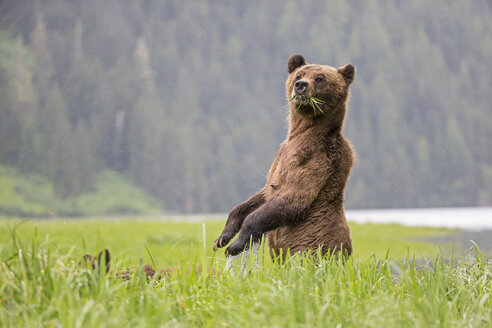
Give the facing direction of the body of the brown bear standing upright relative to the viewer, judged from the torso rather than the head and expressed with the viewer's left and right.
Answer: facing the viewer and to the left of the viewer
